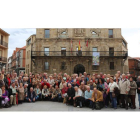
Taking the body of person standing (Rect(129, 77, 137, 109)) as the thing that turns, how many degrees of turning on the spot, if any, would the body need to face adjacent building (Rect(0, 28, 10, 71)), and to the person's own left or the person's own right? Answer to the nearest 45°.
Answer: approximately 90° to the person's own right

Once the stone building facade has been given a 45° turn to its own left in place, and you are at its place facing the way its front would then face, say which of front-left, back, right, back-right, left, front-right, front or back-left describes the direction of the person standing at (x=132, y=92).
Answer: front-right

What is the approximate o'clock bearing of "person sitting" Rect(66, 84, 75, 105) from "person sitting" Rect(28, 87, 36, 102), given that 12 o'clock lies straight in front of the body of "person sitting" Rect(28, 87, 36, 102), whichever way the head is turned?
"person sitting" Rect(66, 84, 75, 105) is roughly at 10 o'clock from "person sitting" Rect(28, 87, 36, 102).

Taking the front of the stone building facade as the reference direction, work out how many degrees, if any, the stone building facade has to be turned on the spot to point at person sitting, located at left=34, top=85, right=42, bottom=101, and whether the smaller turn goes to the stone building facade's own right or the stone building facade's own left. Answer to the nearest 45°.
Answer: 0° — it already faces them

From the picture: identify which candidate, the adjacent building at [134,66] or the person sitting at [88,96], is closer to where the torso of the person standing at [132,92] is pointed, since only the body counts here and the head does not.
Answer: the person sitting

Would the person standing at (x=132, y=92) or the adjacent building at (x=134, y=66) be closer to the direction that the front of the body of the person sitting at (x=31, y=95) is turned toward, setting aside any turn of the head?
the person standing

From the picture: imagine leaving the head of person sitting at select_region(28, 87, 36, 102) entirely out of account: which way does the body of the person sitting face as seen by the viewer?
toward the camera

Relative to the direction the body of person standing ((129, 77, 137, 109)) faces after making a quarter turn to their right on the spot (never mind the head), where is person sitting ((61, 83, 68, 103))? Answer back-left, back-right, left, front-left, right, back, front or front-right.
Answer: front-left

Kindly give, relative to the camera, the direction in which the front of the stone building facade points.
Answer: facing the viewer

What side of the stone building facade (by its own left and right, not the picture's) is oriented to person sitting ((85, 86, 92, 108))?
front

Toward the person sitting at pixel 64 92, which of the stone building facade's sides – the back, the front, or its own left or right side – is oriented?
front

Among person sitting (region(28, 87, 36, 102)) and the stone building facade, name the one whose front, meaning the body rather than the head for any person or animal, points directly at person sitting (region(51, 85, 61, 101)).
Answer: the stone building facade

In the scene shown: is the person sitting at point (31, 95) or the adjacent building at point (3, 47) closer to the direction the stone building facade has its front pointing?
the person sitting

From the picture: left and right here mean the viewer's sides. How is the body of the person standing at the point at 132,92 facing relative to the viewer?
facing the viewer and to the left of the viewer

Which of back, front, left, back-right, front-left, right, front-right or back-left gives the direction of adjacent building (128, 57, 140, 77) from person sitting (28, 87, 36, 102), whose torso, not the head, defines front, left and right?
back-left
